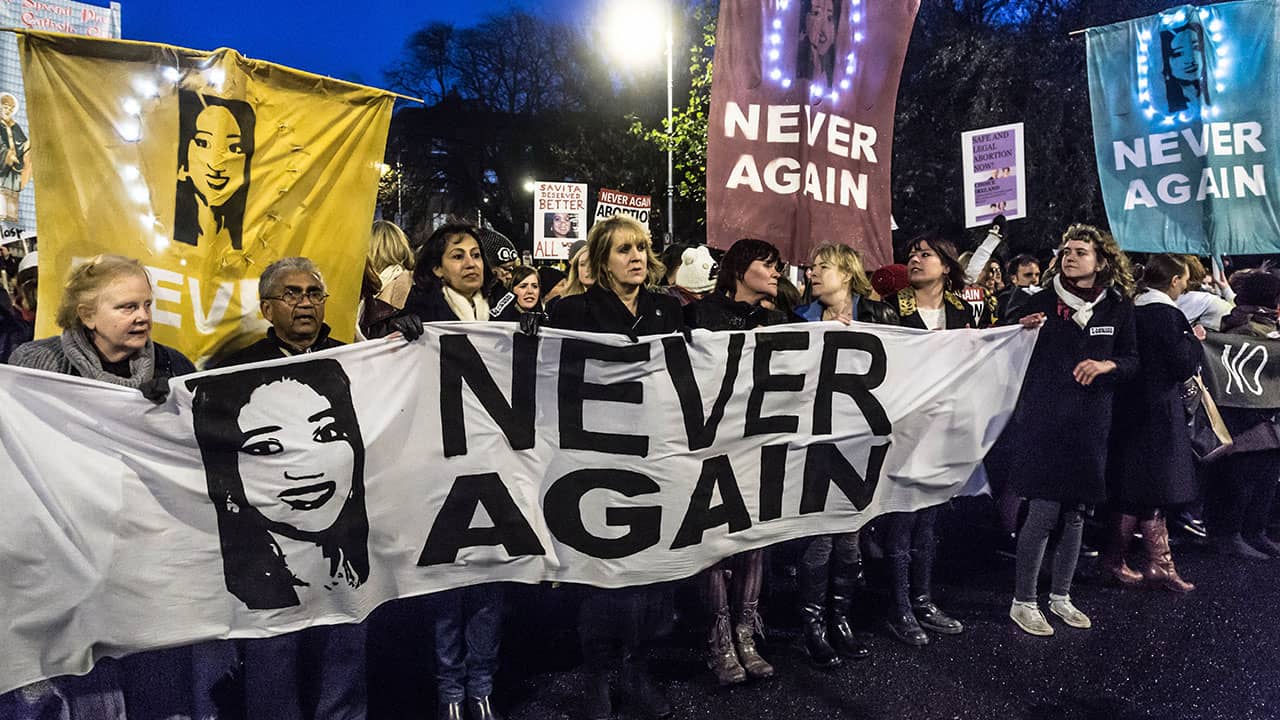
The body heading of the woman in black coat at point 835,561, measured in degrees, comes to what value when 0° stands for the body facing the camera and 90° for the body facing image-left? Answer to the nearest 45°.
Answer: approximately 0°

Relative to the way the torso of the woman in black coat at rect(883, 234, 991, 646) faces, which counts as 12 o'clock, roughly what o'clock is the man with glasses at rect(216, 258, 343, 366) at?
The man with glasses is roughly at 3 o'clock from the woman in black coat.

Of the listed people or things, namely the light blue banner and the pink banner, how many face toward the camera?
2

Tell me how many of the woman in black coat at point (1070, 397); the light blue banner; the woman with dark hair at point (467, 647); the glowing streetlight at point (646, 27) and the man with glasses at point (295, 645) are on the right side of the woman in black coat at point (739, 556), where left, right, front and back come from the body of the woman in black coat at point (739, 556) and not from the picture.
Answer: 2
